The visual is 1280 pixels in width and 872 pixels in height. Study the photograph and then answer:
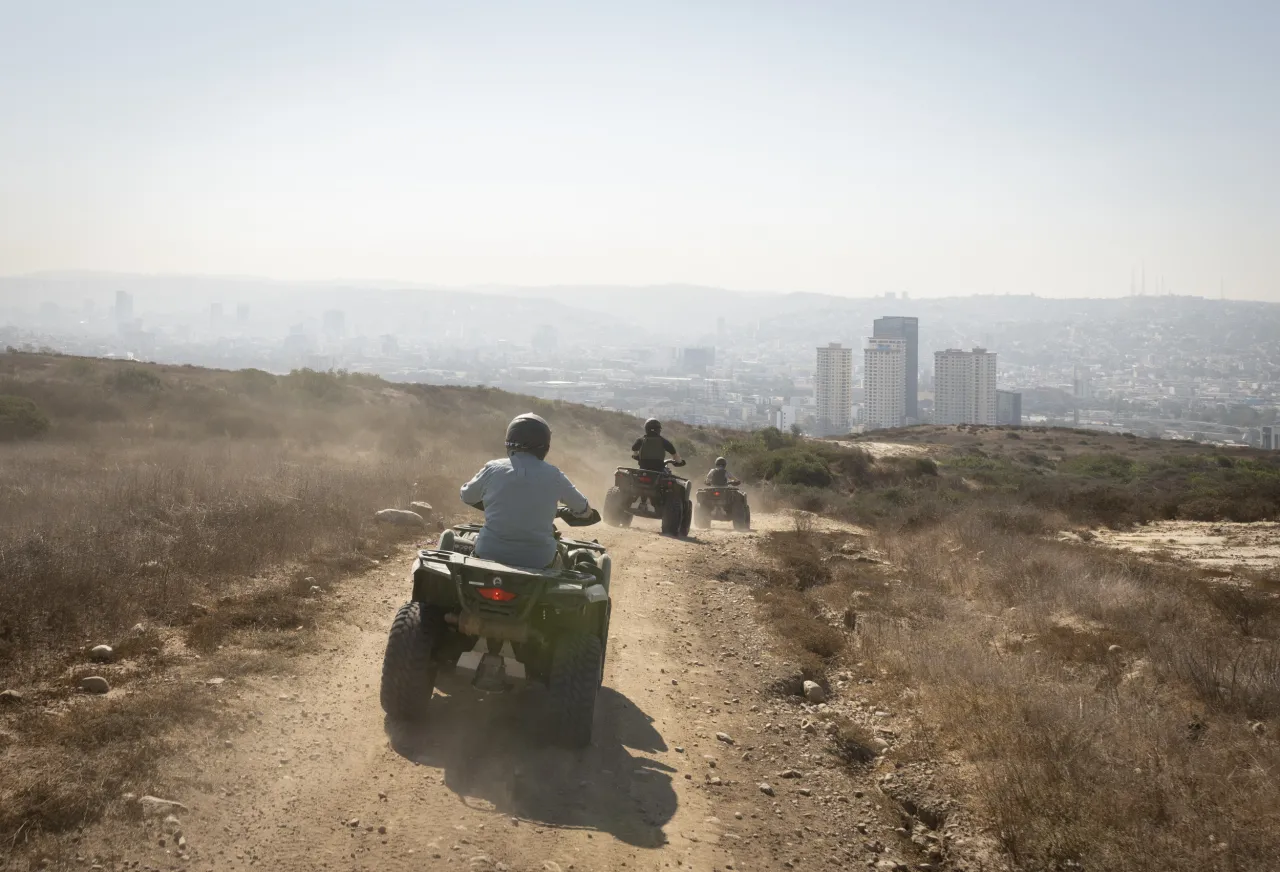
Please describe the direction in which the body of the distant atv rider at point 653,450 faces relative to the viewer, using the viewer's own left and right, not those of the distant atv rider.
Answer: facing away from the viewer

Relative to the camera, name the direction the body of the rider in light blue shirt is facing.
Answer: away from the camera

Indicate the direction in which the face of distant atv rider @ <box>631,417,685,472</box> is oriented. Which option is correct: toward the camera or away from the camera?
away from the camera

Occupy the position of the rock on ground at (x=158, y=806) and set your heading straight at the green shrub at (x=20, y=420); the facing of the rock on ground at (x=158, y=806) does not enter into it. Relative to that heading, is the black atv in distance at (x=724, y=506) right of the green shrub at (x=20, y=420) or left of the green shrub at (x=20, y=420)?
right

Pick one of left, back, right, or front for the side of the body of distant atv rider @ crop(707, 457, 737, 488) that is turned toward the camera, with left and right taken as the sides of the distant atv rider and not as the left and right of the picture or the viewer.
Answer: back

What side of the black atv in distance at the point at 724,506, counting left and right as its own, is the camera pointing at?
back

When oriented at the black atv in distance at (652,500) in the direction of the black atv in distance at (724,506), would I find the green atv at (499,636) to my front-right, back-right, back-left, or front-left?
back-right

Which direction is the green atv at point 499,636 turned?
away from the camera
